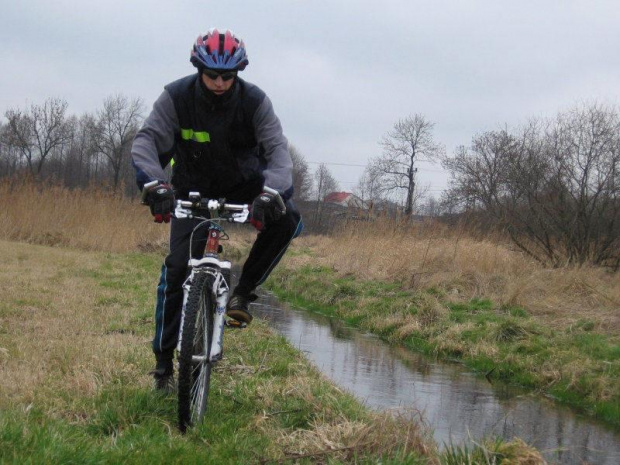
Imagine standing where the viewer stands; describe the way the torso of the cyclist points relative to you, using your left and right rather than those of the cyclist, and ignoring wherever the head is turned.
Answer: facing the viewer

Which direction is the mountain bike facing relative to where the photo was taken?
toward the camera
